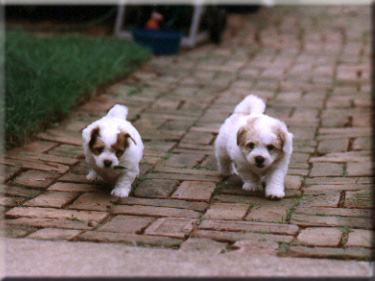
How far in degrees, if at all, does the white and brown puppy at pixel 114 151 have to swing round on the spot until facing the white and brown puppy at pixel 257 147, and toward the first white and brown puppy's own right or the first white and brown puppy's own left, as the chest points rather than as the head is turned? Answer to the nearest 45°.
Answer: approximately 90° to the first white and brown puppy's own left

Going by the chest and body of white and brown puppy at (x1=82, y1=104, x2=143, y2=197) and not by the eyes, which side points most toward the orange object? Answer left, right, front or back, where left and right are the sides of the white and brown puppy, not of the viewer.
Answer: back

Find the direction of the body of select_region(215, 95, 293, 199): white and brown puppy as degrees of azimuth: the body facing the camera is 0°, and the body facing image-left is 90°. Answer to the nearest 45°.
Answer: approximately 315°

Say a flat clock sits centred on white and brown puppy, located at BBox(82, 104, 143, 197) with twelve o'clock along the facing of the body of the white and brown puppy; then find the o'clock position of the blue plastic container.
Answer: The blue plastic container is roughly at 6 o'clock from the white and brown puppy.

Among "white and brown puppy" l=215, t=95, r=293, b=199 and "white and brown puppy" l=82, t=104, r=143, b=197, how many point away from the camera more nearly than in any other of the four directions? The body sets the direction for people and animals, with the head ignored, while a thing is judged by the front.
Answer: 0

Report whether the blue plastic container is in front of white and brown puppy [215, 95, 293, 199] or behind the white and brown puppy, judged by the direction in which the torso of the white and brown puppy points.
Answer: behind

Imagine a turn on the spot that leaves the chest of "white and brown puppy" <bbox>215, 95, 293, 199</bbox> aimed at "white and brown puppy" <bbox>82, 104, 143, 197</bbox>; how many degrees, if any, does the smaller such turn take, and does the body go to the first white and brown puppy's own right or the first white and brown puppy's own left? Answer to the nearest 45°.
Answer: approximately 135° to the first white and brown puppy's own right
